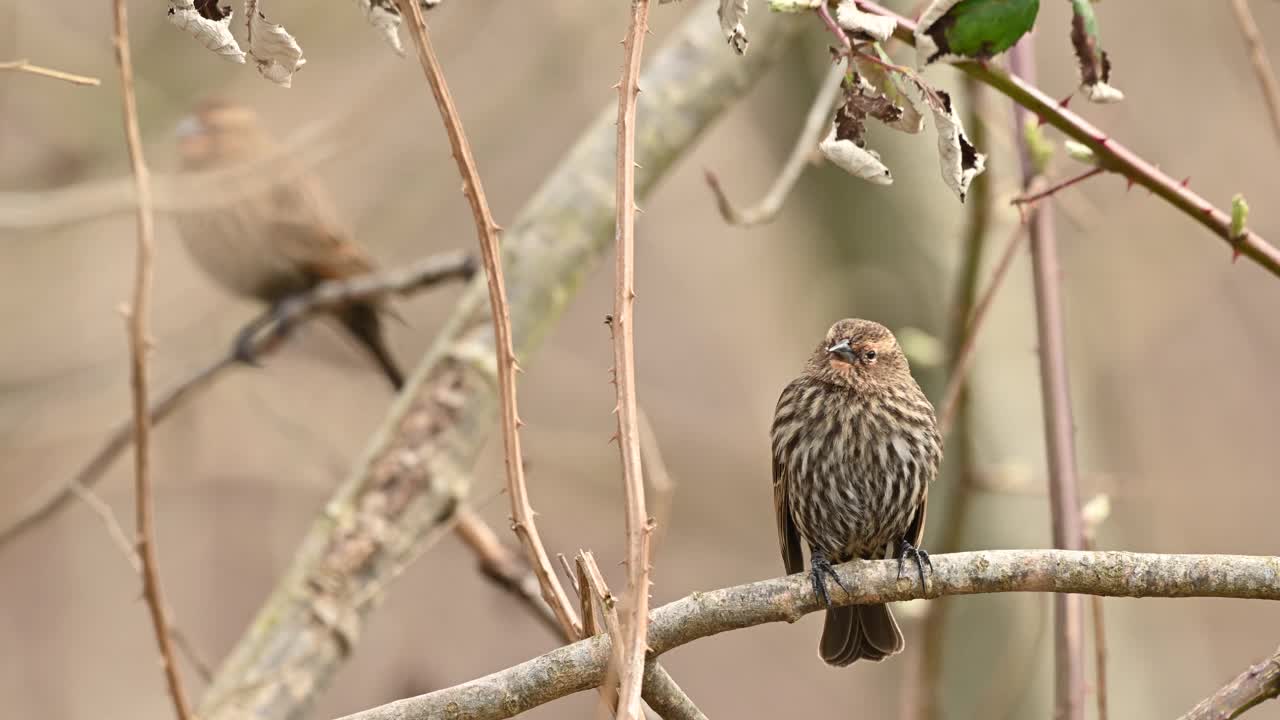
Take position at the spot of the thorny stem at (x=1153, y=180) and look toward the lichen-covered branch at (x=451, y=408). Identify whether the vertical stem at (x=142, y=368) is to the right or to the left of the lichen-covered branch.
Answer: left

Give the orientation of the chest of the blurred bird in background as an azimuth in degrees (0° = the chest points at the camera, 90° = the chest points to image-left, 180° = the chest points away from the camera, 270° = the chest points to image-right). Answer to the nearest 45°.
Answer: approximately 90°

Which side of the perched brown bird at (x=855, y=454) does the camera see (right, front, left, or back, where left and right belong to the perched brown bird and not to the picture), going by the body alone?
front

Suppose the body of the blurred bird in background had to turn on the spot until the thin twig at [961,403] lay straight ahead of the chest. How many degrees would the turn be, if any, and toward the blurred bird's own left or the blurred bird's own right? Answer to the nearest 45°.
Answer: approximately 135° to the blurred bird's own left

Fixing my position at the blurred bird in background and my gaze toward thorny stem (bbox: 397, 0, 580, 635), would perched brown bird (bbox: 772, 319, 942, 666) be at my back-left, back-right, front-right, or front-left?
front-left

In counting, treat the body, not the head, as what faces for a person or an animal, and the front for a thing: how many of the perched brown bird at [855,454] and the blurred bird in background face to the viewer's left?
1

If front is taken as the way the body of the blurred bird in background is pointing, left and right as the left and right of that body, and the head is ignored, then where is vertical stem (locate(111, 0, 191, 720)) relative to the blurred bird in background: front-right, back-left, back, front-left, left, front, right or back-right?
left

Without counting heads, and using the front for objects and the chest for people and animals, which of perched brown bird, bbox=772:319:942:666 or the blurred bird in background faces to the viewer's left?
the blurred bird in background
